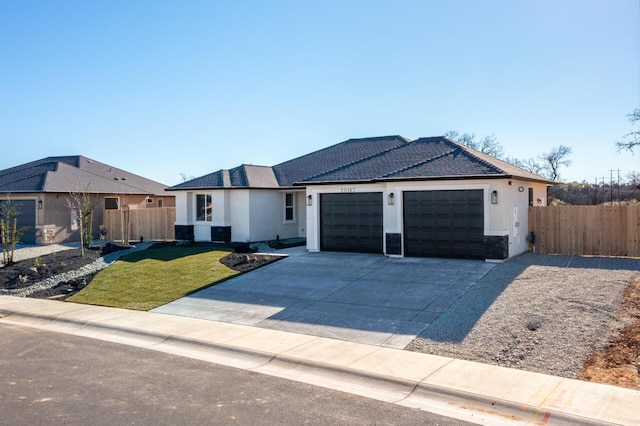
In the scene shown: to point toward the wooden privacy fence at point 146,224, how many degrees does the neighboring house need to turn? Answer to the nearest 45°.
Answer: approximately 90° to its left

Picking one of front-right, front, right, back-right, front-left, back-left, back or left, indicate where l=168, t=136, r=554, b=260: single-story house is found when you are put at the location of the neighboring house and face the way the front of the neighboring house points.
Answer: left

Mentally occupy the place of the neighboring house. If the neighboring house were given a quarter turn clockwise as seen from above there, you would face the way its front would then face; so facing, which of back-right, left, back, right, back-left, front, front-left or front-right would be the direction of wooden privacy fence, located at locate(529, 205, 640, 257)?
back

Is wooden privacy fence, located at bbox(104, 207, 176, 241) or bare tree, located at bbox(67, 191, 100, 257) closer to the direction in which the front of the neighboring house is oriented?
the bare tree

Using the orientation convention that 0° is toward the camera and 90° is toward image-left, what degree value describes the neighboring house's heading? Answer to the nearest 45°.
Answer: approximately 45°
